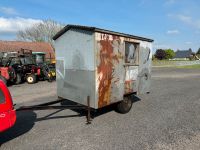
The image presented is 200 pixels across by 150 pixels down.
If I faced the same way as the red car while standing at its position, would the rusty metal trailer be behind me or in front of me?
behind

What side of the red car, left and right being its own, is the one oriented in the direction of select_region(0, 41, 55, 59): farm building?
right

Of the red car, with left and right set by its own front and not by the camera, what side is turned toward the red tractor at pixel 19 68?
right

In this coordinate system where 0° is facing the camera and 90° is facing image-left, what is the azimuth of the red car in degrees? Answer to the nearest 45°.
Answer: approximately 90°
